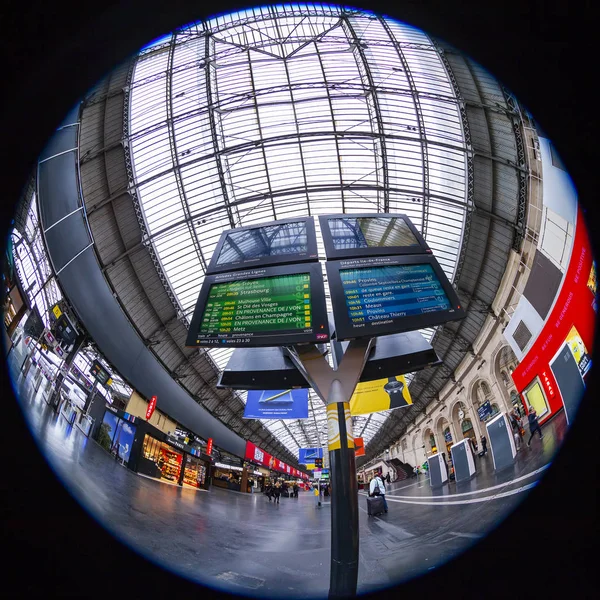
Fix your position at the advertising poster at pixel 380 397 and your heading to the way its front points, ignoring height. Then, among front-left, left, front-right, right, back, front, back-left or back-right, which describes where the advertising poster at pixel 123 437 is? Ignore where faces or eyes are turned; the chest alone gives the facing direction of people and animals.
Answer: right

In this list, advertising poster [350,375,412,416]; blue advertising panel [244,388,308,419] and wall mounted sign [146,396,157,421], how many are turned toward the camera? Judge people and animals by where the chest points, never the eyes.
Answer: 3

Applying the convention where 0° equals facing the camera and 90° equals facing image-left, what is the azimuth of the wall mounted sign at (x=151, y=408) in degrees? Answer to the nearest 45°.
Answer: approximately 0°

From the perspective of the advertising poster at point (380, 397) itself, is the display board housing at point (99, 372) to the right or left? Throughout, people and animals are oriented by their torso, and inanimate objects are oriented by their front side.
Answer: on its right

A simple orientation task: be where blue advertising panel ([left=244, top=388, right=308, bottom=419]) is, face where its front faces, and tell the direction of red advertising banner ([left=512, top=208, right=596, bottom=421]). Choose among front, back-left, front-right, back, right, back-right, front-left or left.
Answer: front
